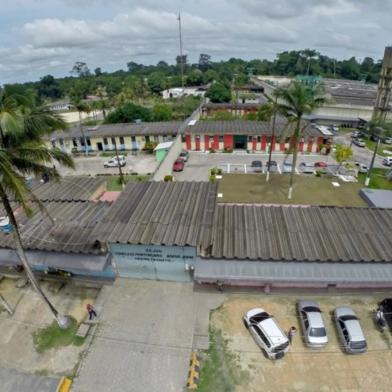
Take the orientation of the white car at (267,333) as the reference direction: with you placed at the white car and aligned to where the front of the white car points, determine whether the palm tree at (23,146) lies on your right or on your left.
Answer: on your left

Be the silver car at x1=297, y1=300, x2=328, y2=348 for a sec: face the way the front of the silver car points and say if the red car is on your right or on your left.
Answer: on your left

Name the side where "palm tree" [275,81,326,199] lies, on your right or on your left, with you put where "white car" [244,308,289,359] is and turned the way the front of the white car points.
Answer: on your right

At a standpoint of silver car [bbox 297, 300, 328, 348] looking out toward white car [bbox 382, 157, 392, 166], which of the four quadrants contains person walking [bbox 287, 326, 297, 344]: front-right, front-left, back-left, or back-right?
back-left

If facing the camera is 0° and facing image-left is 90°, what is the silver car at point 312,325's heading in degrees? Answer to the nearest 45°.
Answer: approximately 180°

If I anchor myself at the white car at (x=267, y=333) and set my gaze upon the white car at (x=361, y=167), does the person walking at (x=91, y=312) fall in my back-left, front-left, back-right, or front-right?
back-left

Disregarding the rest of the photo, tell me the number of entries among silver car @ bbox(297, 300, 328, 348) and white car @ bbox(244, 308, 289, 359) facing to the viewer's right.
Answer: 0

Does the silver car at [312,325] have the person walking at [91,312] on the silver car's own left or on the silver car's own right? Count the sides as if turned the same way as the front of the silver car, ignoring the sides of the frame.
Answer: on the silver car's own left

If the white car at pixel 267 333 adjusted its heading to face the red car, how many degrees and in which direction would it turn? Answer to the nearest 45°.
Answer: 0° — it already faces it

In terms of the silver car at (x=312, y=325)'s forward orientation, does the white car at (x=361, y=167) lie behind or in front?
in front
